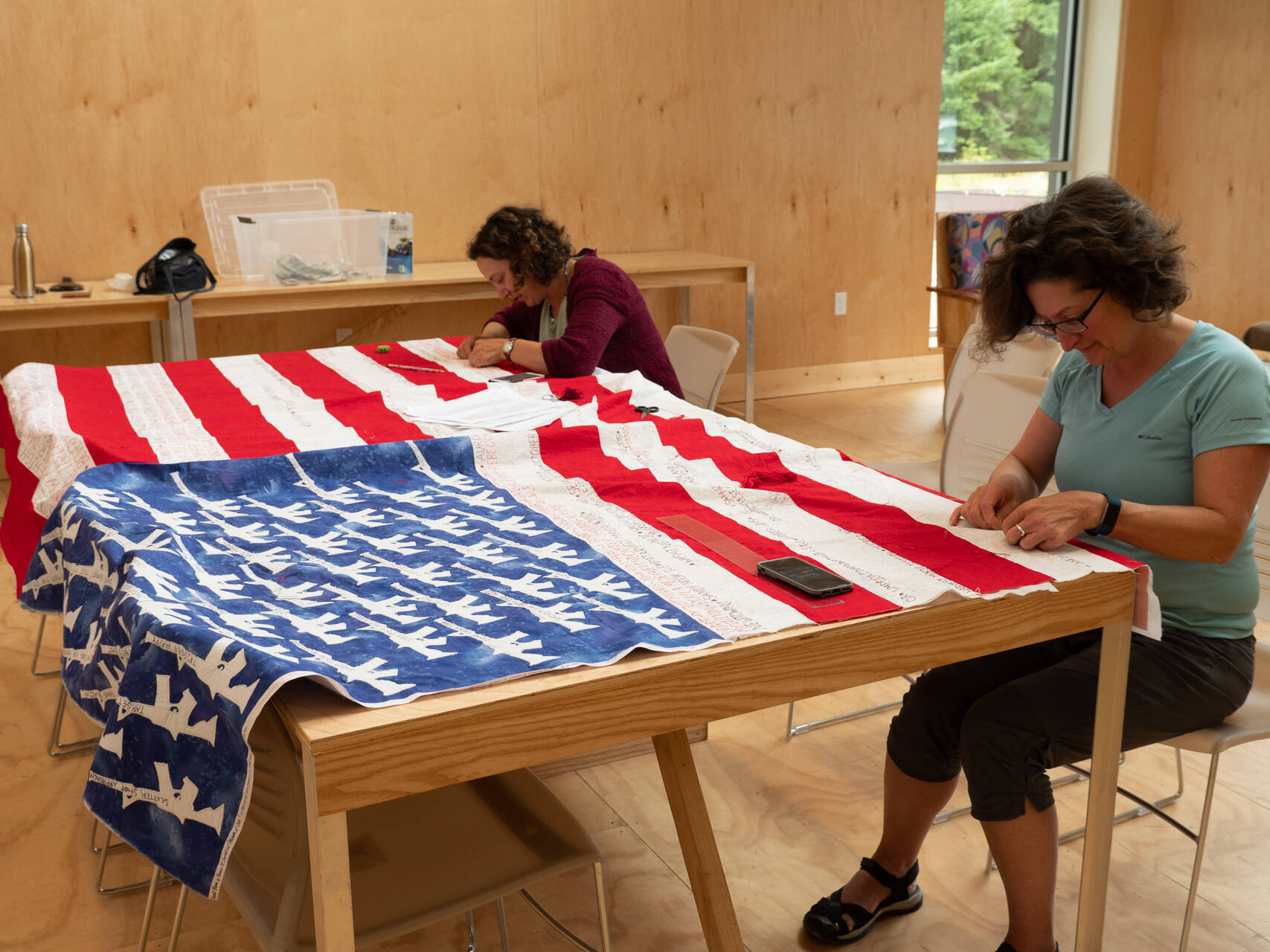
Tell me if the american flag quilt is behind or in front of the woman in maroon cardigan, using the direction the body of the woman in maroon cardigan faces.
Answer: in front

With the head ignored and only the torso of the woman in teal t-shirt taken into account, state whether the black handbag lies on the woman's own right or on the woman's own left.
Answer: on the woman's own right

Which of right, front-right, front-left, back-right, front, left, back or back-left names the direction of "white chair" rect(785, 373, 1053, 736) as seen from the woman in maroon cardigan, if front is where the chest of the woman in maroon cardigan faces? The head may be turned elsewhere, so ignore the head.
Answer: left

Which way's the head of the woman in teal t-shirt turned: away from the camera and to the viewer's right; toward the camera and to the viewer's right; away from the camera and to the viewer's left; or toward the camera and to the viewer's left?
toward the camera and to the viewer's left

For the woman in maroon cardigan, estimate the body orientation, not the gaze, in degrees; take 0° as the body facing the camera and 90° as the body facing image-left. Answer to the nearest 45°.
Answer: approximately 45°

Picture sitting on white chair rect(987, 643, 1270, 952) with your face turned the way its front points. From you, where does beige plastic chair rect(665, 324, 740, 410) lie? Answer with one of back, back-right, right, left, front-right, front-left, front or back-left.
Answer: right

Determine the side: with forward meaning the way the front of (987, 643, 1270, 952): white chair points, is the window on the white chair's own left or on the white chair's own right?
on the white chair's own right

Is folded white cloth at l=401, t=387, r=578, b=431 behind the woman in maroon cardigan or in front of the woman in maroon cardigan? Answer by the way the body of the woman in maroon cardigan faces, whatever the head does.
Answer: in front

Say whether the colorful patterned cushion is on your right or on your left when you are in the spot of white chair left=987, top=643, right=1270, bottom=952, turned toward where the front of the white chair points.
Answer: on your right

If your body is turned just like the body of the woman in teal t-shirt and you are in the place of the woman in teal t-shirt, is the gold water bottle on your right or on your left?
on your right

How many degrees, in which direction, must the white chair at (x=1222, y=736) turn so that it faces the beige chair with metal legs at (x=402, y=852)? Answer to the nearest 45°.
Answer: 0° — it already faces it
